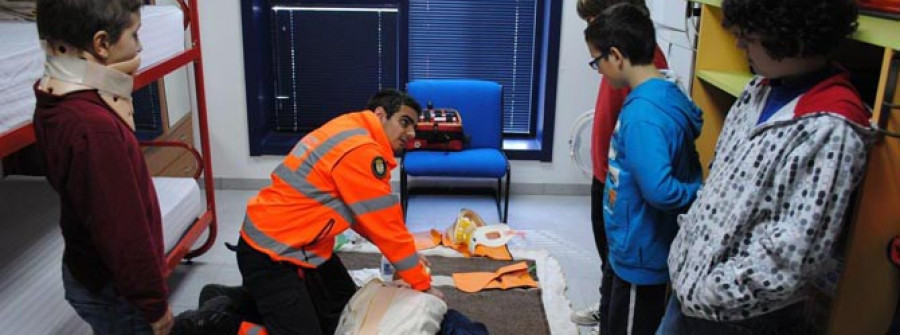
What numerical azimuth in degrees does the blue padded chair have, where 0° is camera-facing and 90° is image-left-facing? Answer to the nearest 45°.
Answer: approximately 0°

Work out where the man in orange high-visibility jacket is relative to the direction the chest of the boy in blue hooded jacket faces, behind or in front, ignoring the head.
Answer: in front

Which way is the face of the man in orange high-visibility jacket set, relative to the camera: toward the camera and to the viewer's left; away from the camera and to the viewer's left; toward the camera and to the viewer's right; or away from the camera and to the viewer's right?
toward the camera and to the viewer's right

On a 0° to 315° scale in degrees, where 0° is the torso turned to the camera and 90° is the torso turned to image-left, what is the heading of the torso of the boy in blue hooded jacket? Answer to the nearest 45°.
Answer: approximately 90°

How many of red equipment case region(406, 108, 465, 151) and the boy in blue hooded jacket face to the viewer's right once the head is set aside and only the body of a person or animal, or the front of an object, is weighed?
0

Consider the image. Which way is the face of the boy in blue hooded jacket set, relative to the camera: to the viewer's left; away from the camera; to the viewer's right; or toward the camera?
to the viewer's left

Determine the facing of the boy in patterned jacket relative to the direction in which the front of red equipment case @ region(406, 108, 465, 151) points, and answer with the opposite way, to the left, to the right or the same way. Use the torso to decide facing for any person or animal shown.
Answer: to the right

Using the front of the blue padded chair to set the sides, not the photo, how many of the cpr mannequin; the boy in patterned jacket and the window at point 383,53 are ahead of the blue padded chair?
2

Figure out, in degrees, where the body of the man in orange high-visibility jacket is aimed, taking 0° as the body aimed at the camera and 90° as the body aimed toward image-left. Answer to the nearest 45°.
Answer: approximately 270°

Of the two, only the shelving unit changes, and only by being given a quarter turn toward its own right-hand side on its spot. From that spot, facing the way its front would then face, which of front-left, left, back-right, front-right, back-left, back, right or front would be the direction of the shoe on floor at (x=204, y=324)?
front-left

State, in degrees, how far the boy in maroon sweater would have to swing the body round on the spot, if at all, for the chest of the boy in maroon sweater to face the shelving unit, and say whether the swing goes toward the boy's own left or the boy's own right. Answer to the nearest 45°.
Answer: approximately 45° to the boy's own right

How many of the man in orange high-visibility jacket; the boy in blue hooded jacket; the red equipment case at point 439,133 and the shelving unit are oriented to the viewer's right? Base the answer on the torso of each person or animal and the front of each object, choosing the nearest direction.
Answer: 1

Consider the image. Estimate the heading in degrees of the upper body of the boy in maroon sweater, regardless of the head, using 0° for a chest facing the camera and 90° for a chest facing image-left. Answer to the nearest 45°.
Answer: approximately 270°
